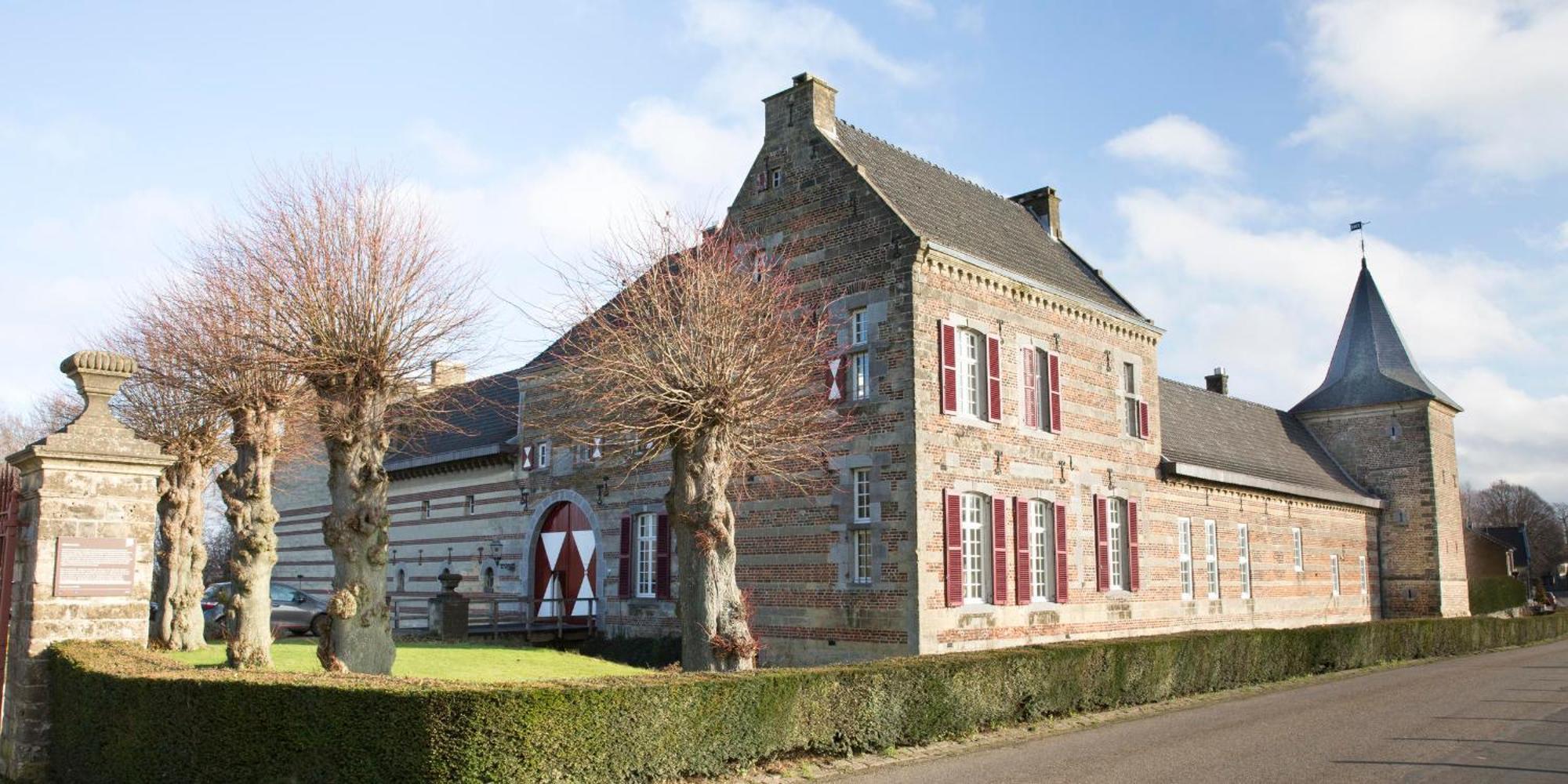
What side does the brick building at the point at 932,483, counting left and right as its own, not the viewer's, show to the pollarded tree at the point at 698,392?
front

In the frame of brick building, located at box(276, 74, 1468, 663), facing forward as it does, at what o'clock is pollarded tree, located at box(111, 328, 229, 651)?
The pollarded tree is roughly at 1 o'clock from the brick building.

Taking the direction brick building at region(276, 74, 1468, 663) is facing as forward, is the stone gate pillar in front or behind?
in front

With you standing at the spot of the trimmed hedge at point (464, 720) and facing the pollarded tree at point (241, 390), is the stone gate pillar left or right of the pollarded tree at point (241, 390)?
left

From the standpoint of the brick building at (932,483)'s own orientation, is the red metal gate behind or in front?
in front

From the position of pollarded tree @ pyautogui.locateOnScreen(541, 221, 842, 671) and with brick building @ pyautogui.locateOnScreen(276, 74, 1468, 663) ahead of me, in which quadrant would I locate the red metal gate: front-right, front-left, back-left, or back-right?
back-left
